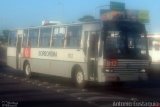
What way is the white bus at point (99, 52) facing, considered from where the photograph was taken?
facing the viewer and to the right of the viewer
